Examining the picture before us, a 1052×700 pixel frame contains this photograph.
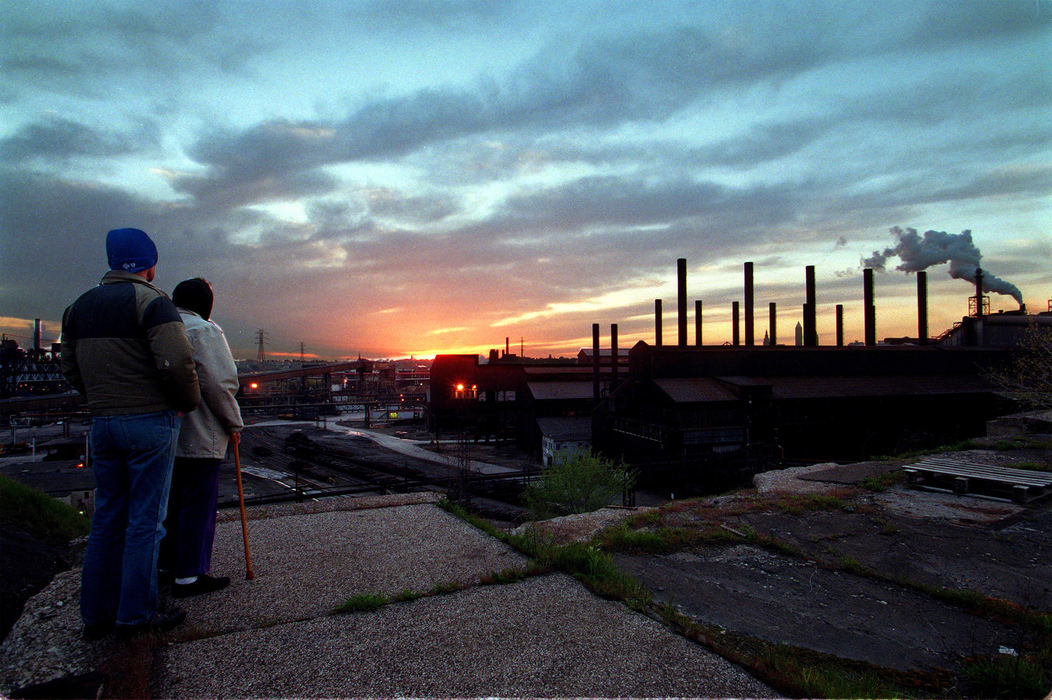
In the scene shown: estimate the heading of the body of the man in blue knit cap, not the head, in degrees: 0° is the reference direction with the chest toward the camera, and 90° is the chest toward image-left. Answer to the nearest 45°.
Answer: approximately 225°

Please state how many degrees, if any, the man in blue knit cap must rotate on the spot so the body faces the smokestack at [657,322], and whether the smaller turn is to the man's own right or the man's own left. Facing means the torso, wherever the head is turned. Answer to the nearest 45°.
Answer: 0° — they already face it

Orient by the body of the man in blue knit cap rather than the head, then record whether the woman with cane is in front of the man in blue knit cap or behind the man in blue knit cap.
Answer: in front

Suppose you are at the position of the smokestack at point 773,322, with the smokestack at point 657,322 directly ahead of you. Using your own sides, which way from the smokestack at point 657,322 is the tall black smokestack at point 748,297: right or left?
left

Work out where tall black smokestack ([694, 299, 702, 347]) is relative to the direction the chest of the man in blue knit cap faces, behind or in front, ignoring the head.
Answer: in front

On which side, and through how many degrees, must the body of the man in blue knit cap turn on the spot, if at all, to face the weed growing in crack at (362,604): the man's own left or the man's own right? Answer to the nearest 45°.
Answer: approximately 45° to the man's own right

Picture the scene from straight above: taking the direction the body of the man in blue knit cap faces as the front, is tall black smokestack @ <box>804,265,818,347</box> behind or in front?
in front
